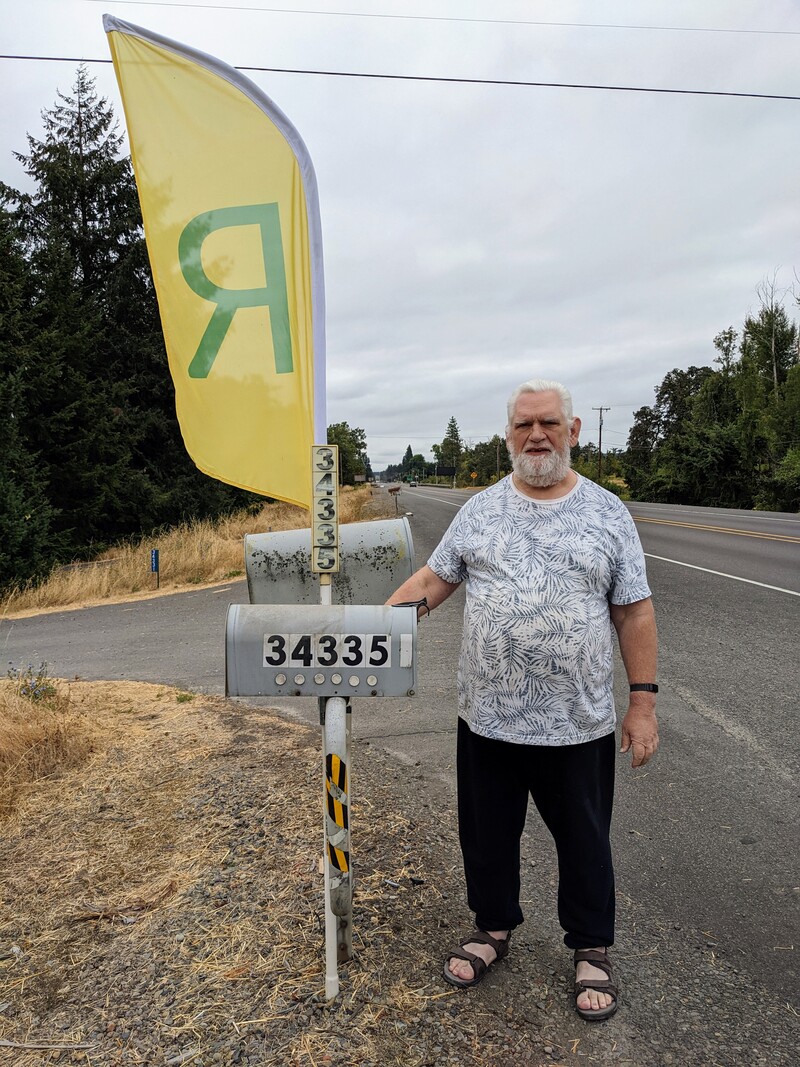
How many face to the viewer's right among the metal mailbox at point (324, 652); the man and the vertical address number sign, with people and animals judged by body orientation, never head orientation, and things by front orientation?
1

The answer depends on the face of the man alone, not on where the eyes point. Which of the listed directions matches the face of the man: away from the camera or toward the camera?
toward the camera

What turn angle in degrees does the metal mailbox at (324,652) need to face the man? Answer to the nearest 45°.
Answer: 0° — it already faces them

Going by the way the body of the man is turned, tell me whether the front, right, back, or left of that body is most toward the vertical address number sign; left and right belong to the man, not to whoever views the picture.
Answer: right

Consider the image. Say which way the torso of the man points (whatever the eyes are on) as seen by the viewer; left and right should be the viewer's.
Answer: facing the viewer

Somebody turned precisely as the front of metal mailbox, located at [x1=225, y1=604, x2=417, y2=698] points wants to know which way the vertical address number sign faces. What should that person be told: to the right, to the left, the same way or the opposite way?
to the right

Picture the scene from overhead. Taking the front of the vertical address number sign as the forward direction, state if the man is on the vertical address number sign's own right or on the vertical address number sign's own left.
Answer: on the vertical address number sign's own left

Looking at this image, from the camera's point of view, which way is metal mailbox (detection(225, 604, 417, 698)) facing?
to the viewer's right

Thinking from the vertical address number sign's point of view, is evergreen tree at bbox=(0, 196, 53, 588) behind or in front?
behind

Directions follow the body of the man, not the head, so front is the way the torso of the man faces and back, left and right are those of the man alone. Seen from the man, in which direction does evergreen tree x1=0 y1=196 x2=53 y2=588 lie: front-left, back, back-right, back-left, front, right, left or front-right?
back-right
